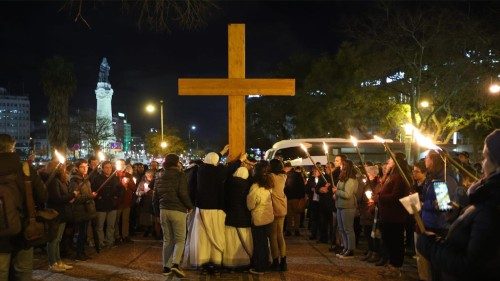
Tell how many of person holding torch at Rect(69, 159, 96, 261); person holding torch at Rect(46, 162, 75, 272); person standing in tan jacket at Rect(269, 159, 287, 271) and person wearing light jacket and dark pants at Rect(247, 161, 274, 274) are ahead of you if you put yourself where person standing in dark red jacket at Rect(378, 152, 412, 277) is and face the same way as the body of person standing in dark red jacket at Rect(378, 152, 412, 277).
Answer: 4

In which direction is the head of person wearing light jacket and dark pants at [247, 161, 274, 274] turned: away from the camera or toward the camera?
away from the camera

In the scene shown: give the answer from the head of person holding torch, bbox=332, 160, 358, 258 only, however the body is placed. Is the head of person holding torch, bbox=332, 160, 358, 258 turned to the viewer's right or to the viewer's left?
to the viewer's left

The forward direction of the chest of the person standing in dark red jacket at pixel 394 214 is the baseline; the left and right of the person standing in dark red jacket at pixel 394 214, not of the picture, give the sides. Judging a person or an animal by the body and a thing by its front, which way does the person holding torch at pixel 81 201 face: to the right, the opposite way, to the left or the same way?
the opposite way

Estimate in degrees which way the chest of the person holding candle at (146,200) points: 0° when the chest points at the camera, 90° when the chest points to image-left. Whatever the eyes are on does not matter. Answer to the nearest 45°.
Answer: approximately 315°

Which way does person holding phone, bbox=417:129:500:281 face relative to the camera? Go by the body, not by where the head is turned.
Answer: to the viewer's left

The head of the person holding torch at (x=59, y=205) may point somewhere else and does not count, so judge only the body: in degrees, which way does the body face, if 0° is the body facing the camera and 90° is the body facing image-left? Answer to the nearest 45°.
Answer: approximately 270°

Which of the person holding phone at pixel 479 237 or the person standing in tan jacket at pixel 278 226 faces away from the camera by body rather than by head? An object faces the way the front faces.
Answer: the person standing in tan jacket at pixel 278 226

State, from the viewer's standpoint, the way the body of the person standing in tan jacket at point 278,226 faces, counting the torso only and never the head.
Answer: away from the camera

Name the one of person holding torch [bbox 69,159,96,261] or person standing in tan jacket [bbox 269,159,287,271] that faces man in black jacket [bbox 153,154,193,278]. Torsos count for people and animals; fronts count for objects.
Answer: person holding torch [bbox 69,159,96,261]

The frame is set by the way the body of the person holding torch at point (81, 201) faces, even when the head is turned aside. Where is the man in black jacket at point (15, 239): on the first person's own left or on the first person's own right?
on the first person's own right

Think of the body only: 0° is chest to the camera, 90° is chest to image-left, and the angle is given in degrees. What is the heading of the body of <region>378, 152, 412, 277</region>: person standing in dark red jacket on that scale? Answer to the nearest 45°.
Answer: approximately 90°
